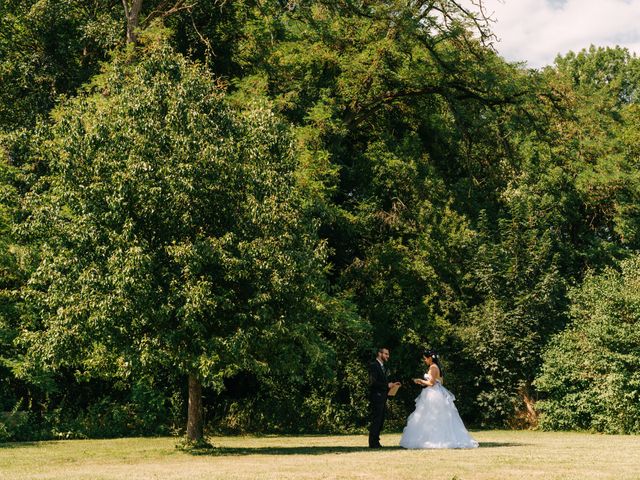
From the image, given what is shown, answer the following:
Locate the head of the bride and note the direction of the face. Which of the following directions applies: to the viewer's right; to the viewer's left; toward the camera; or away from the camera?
to the viewer's left

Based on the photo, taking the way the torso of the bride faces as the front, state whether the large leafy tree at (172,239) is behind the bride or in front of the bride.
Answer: in front

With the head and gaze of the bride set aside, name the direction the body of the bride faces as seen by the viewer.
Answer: to the viewer's left

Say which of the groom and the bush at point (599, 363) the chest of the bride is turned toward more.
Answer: the groom

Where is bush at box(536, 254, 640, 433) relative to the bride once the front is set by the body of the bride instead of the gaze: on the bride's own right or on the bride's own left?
on the bride's own right

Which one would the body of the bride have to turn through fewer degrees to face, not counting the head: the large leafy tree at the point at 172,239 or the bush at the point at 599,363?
the large leafy tree
